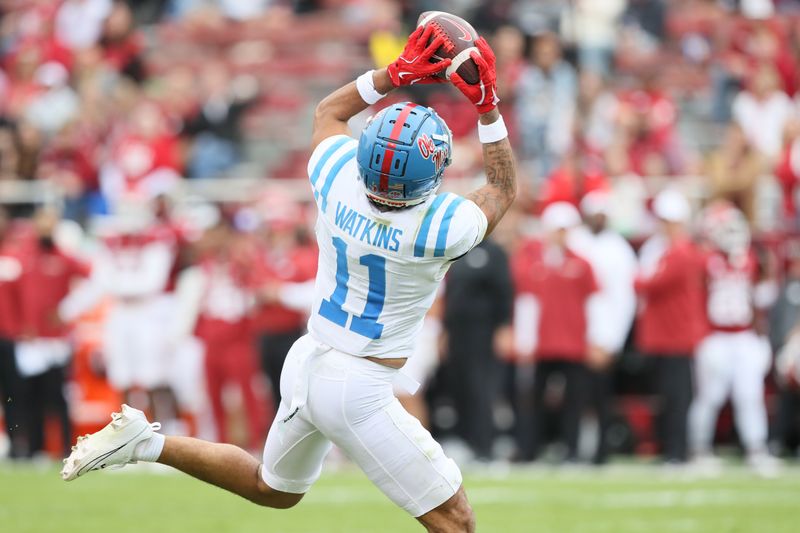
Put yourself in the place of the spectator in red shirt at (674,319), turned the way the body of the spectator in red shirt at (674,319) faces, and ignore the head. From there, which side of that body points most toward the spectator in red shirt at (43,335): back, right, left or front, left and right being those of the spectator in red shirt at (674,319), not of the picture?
front

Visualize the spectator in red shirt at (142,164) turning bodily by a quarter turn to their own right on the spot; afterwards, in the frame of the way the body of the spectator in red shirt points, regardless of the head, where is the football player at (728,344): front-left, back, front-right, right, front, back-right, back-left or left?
back-left

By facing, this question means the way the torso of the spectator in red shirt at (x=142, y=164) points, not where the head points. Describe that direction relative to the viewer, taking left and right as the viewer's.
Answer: facing the viewer

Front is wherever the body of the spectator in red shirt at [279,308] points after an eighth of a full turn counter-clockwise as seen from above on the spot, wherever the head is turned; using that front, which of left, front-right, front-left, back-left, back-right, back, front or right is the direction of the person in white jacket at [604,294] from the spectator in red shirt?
front-left

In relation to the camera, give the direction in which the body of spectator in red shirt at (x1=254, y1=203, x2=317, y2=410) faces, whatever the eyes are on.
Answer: toward the camera

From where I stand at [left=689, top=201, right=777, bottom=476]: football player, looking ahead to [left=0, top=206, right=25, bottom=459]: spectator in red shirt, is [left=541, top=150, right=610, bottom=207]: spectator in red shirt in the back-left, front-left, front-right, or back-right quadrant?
front-right

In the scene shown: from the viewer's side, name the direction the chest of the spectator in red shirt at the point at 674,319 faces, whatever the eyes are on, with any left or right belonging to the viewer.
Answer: facing to the left of the viewer

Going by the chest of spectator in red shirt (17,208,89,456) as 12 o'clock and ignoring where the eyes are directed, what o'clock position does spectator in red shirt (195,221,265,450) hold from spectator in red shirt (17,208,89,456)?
spectator in red shirt (195,221,265,450) is roughly at 9 o'clock from spectator in red shirt (17,208,89,456).

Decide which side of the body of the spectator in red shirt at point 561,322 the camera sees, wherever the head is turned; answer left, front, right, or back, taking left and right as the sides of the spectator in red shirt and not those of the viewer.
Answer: front

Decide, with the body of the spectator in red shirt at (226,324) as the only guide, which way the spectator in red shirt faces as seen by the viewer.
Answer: toward the camera
